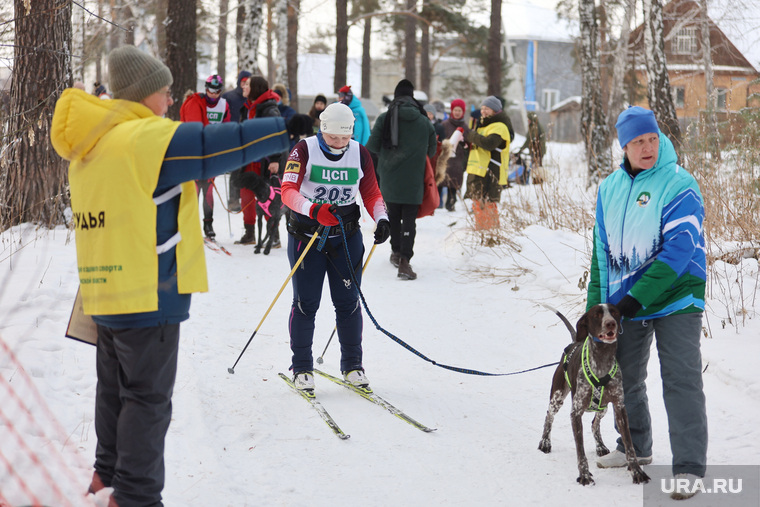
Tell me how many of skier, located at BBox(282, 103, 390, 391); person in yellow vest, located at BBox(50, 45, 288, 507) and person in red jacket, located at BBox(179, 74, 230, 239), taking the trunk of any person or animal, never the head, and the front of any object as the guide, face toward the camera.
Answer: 2

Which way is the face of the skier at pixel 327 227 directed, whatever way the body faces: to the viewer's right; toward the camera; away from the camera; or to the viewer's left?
toward the camera

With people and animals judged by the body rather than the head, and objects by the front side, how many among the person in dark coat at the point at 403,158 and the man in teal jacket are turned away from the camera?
1

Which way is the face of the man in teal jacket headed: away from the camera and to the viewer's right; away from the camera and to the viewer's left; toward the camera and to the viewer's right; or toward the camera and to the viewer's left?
toward the camera and to the viewer's left

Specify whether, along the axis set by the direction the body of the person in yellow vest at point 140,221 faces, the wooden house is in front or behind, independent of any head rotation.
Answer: in front

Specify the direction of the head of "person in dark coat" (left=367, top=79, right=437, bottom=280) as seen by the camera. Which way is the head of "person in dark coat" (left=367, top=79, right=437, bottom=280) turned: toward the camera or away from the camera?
away from the camera

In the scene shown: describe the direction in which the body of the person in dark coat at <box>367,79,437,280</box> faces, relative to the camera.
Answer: away from the camera

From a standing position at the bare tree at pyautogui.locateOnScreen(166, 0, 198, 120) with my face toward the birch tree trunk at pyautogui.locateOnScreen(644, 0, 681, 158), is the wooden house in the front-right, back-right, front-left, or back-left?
front-left

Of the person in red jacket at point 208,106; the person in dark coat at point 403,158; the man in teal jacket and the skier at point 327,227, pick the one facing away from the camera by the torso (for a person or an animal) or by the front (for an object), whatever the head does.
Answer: the person in dark coat

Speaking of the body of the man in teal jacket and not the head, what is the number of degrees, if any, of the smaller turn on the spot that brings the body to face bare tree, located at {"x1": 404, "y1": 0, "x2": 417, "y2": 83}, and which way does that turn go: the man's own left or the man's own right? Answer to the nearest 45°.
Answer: approximately 135° to the man's own right

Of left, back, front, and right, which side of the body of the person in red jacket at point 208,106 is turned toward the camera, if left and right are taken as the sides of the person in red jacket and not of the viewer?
front

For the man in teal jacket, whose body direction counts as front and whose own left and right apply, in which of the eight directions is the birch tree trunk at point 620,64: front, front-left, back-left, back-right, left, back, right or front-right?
back-right

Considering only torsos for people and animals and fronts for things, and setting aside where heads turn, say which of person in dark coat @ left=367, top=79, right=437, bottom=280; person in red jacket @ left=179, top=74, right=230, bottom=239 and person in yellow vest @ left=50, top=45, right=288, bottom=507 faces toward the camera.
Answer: the person in red jacket

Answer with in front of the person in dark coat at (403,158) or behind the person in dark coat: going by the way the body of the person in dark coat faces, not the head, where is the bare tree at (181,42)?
in front

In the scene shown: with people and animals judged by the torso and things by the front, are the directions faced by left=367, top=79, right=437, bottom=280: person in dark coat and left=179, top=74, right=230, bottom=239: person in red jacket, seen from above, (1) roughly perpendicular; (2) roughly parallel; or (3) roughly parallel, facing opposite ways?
roughly parallel, facing opposite ways

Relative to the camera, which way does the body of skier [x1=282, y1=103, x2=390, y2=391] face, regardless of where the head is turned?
toward the camera
